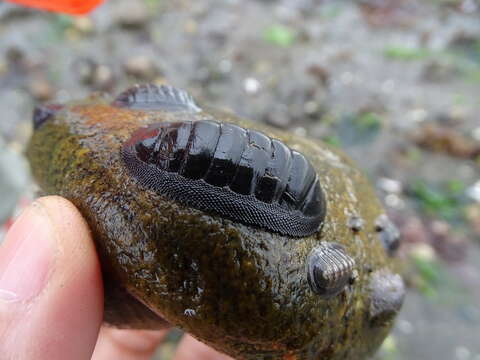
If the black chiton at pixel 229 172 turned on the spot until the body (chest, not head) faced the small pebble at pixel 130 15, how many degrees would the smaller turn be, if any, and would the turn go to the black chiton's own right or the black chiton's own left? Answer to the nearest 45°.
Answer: approximately 90° to the black chiton's own right

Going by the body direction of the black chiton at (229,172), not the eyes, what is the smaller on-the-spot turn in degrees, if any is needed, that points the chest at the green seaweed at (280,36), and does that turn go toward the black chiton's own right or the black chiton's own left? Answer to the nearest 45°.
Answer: approximately 90° to the black chiton's own right

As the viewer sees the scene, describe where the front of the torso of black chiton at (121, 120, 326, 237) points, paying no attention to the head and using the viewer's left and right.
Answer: facing to the left of the viewer

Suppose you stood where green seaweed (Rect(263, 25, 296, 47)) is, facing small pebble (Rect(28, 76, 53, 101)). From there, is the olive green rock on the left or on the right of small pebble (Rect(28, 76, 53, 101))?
left

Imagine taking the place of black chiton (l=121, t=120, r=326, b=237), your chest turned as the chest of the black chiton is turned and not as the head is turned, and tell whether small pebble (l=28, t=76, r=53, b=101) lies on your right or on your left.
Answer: on your right
